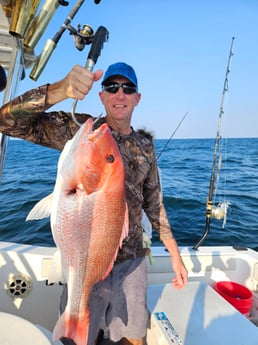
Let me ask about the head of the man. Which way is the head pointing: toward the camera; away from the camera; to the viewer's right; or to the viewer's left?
toward the camera

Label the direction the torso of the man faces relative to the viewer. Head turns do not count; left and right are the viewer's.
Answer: facing the viewer

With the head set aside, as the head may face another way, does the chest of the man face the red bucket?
no
